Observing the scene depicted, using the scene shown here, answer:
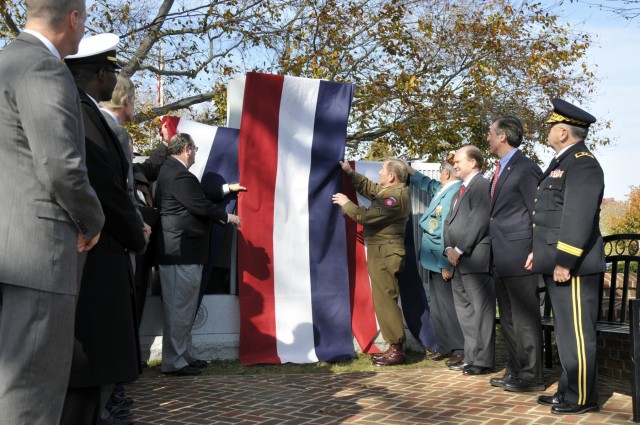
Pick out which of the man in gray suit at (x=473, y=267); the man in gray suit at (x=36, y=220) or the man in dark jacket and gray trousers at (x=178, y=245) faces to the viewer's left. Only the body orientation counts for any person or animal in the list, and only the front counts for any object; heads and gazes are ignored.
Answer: the man in gray suit at (x=473, y=267)

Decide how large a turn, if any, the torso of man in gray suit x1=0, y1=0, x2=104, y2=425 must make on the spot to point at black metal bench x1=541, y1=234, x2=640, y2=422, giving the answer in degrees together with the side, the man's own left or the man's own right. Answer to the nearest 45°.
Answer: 0° — they already face it

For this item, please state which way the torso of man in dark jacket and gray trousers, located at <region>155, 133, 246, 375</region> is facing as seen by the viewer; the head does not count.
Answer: to the viewer's right

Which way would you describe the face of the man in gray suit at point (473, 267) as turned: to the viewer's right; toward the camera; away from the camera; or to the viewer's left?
to the viewer's left

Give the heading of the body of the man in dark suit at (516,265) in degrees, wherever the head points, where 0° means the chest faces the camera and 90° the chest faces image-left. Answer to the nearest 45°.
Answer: approximately 90°

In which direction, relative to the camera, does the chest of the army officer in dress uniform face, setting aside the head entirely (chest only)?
to the viewer's left

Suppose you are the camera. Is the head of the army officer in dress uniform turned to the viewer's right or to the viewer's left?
to the viewer's left

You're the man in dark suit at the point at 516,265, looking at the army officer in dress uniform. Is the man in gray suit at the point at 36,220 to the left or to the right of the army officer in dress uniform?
right

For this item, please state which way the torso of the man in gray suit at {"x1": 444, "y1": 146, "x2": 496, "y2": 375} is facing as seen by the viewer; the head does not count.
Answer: to the viewer's left

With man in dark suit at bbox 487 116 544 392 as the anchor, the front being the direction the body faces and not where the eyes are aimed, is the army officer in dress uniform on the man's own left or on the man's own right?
on the man's own left

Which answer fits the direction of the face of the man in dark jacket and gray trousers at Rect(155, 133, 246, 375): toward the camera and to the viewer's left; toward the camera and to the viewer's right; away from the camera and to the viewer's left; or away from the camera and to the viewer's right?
away from the camera and to the viewer's right

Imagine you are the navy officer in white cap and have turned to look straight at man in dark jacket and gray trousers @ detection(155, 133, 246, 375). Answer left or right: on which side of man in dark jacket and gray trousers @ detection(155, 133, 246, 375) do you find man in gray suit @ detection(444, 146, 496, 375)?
right

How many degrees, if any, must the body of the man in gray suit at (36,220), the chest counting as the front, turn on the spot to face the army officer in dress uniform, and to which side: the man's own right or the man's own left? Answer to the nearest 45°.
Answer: approximately 45° to the man's own right

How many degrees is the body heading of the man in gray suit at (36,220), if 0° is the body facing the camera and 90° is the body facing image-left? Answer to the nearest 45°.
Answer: approximately 225°
